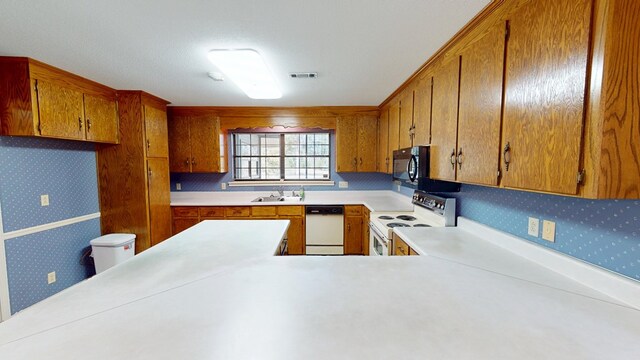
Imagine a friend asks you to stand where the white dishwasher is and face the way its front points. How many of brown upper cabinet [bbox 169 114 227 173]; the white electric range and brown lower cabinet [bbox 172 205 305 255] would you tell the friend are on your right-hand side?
2

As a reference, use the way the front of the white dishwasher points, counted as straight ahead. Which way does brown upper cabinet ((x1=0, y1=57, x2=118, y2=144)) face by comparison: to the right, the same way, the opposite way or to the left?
to the left

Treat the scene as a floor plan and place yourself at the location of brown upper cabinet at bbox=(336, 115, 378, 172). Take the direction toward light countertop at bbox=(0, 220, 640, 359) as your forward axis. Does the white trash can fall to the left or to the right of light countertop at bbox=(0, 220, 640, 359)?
right

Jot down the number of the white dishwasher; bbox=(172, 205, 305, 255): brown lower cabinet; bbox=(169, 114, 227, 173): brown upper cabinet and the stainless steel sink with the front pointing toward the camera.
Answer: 4

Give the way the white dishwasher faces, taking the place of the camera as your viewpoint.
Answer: facing the viewer

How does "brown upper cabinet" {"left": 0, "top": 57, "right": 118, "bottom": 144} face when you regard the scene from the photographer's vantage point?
facing the viewer and to the right of the viewer

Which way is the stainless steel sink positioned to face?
toward the camera

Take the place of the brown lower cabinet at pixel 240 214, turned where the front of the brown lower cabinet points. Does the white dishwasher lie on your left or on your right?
on your left

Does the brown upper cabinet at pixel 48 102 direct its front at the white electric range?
yes

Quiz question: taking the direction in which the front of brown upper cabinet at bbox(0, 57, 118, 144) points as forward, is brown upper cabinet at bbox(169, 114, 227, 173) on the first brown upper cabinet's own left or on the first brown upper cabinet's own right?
on the first brown upper cabinet's own left

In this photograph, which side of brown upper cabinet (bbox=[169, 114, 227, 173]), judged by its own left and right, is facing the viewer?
front
